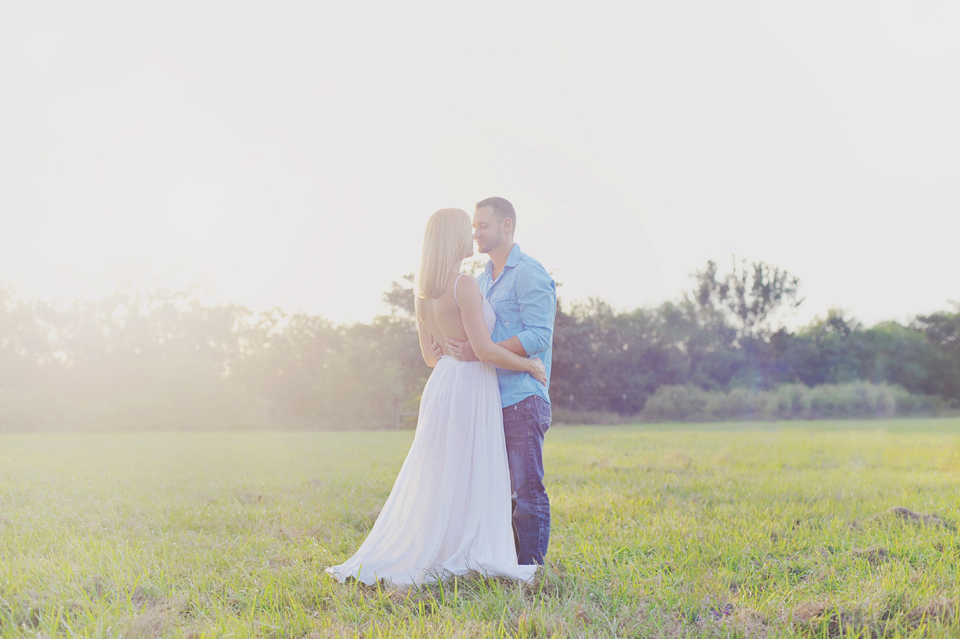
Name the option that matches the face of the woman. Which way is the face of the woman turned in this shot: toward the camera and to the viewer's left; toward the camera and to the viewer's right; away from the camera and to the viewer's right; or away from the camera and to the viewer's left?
away from the camera and to the viewer's right

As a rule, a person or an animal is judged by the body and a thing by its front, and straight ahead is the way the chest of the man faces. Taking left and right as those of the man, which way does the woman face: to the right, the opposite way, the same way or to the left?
the opposite way

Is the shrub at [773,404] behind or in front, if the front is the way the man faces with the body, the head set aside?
behind

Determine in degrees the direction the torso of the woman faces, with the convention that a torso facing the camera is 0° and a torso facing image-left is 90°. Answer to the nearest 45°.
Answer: approximately 225°

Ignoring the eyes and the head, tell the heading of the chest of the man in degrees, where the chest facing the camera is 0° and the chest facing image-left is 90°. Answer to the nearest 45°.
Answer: approximately 45°

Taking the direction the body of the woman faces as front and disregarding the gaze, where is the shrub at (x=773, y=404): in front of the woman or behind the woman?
in front
